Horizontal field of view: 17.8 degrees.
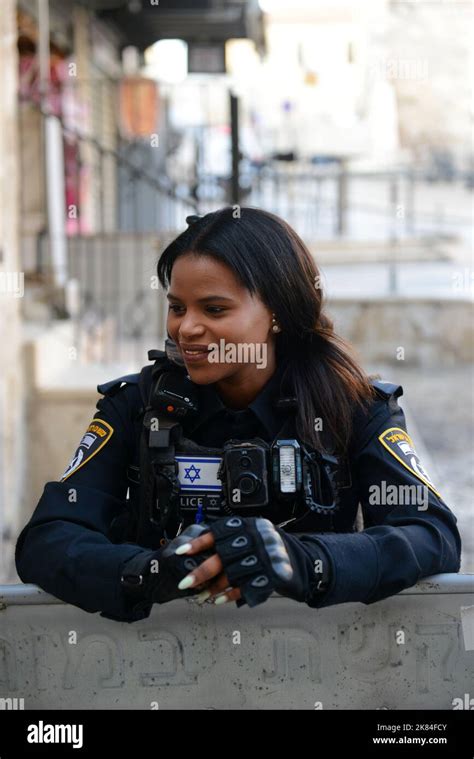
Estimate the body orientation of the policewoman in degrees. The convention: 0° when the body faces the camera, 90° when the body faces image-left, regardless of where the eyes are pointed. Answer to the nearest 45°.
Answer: approximately 0°
